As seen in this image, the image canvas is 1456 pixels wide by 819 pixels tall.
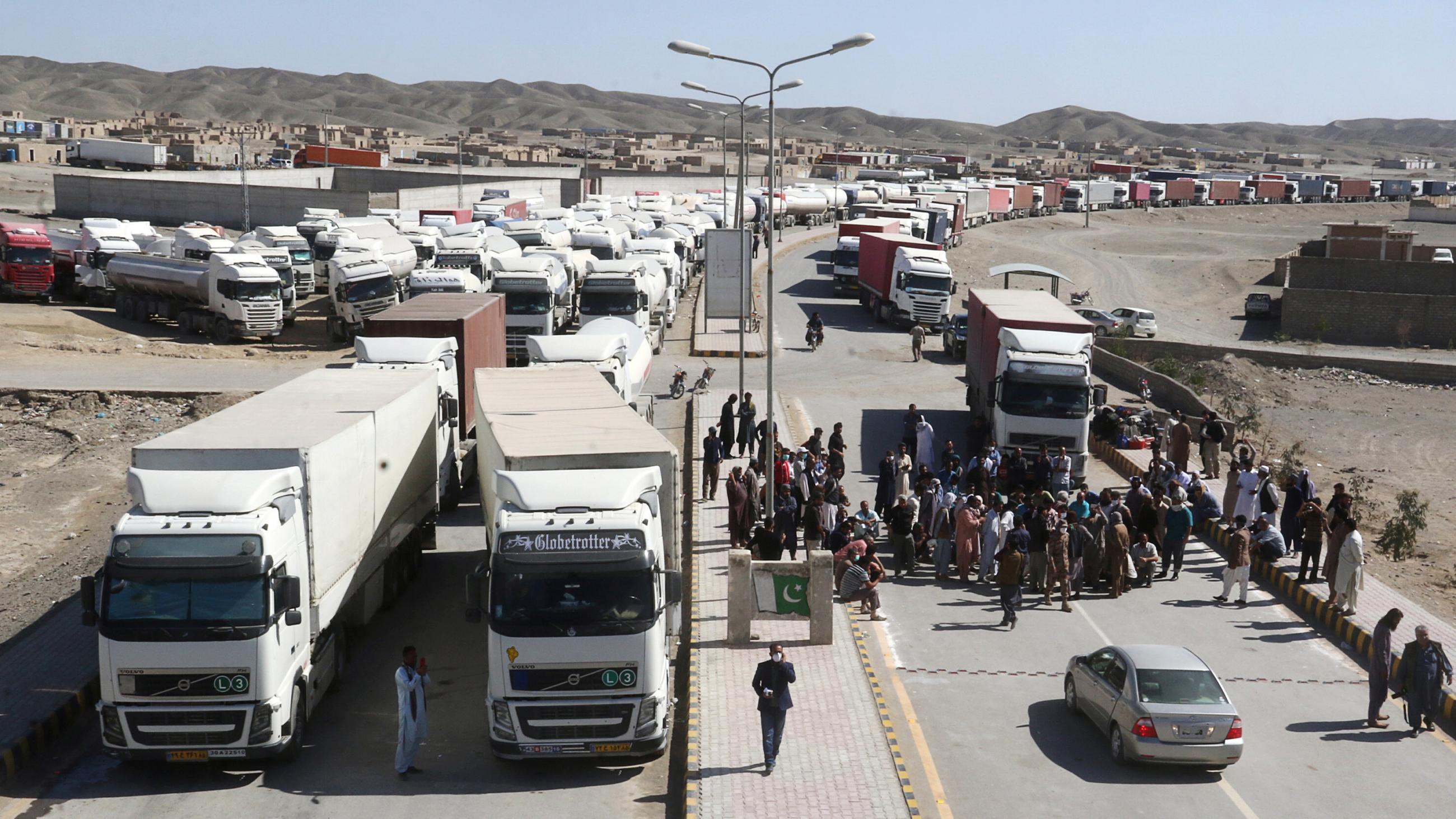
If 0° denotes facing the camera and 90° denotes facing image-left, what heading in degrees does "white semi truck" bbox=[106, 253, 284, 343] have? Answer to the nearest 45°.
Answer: approximately 315°

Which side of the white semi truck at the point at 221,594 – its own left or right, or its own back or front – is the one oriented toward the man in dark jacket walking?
left

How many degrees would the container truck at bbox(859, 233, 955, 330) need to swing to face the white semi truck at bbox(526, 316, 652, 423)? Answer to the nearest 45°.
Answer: approximately 45° to its right

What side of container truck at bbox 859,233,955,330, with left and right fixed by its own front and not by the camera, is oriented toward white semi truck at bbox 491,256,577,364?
right

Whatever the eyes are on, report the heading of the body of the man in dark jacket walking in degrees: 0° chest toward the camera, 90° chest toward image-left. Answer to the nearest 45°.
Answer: approximately 0°

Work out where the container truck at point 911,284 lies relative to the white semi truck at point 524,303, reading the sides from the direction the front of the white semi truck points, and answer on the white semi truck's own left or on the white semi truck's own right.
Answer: on the white semi truck's own left

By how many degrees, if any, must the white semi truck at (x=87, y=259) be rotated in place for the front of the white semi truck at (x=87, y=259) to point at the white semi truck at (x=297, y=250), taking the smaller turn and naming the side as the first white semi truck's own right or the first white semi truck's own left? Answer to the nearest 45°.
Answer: approximately 45° to the first white semi truck's own left

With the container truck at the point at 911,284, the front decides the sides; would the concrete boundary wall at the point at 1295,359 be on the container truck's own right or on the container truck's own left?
on the container truck's own left

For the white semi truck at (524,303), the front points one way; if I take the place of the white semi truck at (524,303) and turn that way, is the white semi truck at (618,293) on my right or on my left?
on my left
